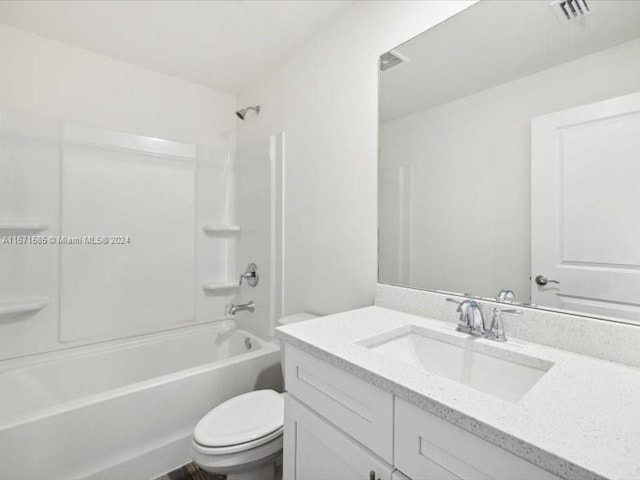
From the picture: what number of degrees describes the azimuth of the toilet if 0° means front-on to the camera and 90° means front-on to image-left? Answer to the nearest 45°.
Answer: approximately 45°

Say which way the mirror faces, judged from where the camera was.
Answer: facing the viewer and to the left of the viewer

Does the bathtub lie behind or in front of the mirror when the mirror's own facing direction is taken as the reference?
in front

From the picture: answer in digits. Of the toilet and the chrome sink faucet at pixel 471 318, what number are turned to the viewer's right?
0

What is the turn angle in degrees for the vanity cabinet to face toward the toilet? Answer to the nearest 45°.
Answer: approximately 90° to its right
